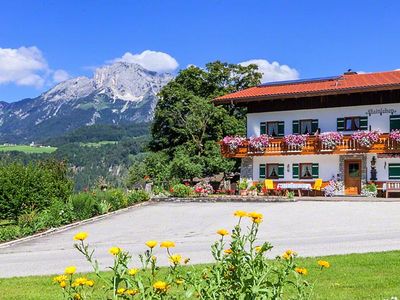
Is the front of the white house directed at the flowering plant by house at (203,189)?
no

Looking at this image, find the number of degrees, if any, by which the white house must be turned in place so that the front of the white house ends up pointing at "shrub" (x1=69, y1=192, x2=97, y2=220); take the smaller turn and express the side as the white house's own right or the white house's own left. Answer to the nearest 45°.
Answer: approximately 45° to the white house's own right

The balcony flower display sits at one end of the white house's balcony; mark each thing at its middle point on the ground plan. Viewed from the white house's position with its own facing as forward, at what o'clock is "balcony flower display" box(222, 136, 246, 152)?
The balcony flower display is roughly at 3 o'clock from the white house.

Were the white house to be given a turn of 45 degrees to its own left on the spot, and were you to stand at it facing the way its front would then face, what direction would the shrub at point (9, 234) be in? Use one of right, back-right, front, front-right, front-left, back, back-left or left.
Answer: right

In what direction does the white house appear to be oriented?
toward the camera

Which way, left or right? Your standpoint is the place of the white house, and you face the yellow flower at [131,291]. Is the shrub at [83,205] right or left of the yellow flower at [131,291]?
right

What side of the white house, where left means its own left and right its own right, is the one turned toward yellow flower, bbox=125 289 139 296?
front

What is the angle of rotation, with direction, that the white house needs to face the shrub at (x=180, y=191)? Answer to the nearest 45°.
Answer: approximately 45° to its right

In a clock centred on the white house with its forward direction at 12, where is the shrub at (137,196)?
The shrub is roughly at 2 o'clock from the white house.
